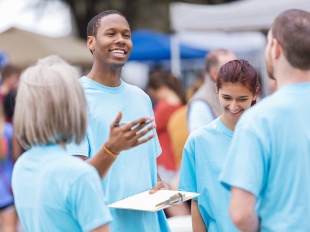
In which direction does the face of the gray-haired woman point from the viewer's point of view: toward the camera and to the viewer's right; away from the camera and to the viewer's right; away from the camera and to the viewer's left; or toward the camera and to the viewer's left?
away from the camera and to the viewer's right

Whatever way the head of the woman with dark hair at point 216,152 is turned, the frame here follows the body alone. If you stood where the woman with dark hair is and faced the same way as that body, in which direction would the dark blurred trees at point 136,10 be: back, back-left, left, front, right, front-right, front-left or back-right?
back

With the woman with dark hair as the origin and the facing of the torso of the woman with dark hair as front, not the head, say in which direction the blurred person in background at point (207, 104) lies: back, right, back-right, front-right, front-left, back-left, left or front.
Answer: back

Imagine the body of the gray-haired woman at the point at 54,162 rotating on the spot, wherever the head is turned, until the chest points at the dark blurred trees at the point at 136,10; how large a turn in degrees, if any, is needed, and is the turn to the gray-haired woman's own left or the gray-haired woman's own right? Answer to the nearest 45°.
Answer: approximately 45° to the gray-haired woman's own left

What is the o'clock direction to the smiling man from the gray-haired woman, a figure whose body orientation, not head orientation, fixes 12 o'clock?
The smiling man is roughly at 11 o'clock from the gray-haired woman.

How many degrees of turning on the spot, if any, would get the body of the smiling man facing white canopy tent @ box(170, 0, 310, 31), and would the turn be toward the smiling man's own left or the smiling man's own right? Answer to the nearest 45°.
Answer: approximately 135° to the smiling man's own left

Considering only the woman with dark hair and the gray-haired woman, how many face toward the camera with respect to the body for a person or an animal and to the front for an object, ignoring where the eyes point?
1

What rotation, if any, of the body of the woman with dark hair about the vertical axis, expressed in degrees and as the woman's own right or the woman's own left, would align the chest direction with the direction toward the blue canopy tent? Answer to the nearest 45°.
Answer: approximately 180°

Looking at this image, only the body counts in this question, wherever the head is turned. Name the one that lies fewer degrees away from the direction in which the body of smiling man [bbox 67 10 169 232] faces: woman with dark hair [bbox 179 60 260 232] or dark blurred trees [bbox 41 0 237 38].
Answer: the woman with dark hair

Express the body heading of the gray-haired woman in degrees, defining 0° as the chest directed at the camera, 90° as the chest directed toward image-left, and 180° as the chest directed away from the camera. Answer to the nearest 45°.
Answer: approximately 225°
